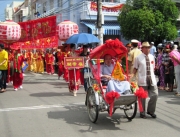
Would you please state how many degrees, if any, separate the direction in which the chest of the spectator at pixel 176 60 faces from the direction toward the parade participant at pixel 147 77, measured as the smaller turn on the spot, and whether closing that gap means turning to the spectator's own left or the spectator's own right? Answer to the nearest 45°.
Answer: approximately 90° to the spectator's own left

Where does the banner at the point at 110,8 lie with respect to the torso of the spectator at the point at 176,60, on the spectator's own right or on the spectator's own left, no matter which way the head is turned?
on the spectator's own right

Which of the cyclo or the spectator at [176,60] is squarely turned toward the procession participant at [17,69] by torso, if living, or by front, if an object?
the spectator

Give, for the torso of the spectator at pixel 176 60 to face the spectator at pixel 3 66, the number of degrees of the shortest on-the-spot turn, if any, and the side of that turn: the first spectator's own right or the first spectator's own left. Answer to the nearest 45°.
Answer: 0° — they already face them

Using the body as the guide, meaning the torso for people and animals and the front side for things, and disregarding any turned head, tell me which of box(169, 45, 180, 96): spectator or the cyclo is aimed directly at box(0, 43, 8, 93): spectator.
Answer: box(169, 45, 180, 96): spectator

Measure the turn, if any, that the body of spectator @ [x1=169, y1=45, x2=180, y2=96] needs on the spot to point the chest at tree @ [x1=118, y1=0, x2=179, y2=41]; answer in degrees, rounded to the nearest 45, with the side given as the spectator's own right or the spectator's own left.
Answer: approximately 90° to the spectator's own right

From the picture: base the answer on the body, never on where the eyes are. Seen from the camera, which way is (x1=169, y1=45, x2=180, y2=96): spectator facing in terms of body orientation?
to the viewer's left

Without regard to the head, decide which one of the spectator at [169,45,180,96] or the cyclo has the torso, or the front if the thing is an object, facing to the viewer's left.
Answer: the spectator
